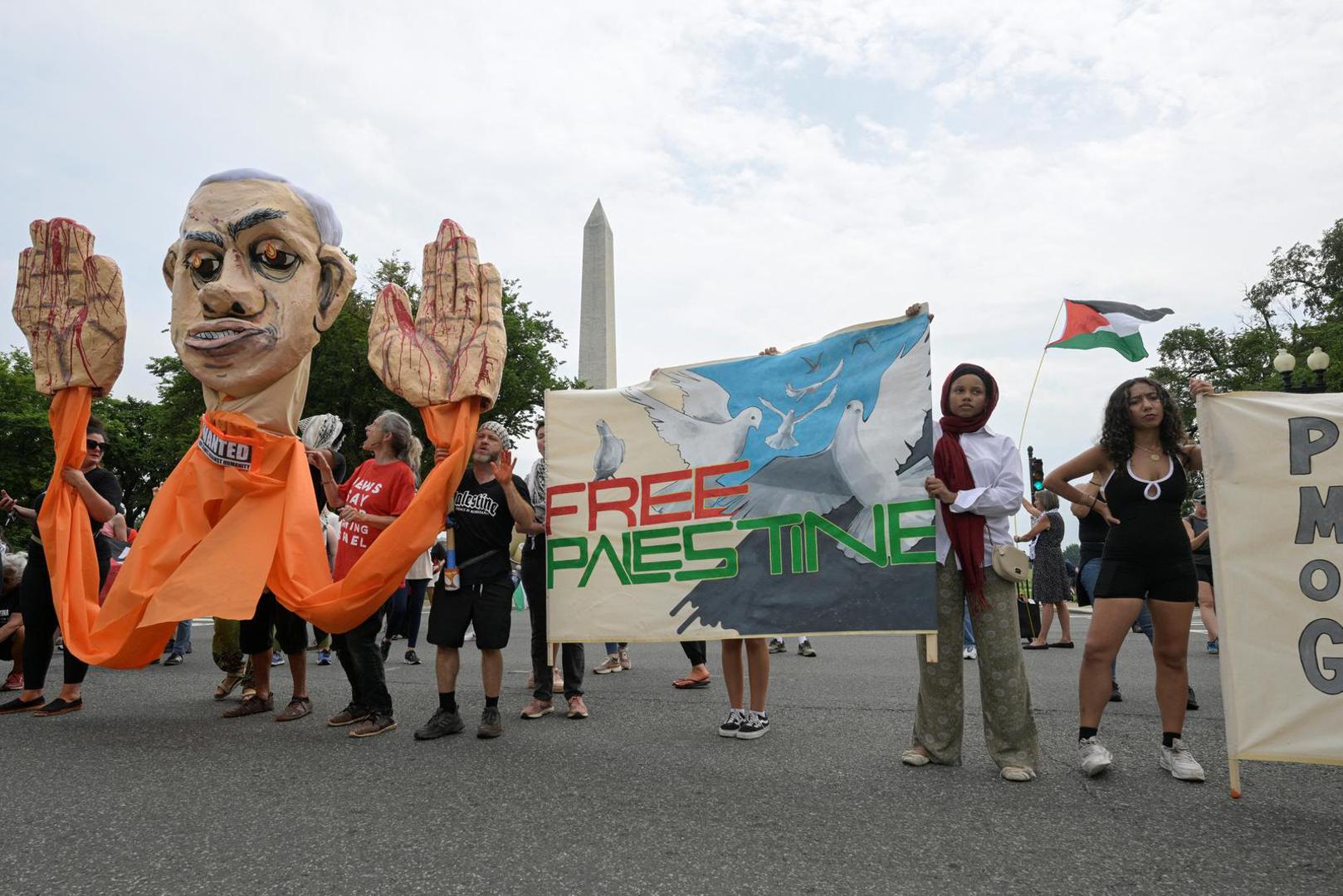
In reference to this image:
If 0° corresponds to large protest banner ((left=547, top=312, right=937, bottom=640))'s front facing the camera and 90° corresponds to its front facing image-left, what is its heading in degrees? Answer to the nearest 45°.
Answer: approximately 0°

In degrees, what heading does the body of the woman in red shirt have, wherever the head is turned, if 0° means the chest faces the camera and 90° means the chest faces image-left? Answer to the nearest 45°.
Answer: approximately 45°

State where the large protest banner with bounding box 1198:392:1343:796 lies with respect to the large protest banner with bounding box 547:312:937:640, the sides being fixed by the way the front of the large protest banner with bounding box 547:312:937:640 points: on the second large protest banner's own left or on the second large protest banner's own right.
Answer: on the second large protest banner's own left

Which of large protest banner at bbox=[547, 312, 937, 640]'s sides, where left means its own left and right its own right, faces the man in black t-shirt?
right

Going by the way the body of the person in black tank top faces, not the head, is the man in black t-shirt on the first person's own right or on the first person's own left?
on the first person's own right

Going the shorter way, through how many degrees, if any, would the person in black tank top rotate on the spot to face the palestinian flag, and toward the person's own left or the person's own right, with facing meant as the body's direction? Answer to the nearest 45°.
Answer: approximately 180°

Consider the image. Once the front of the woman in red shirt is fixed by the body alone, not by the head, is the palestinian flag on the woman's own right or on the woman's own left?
on the woman's own left

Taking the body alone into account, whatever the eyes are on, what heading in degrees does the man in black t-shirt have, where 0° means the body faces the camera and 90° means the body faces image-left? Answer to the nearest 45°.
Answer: approximately 45°

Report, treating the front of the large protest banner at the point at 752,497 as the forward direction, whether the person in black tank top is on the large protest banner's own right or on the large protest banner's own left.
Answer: on the large protest banner's own left

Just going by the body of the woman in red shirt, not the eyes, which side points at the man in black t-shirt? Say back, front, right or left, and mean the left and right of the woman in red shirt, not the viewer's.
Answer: left

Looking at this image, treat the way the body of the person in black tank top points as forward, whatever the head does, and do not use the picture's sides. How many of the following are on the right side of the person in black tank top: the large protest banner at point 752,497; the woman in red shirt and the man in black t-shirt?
3
